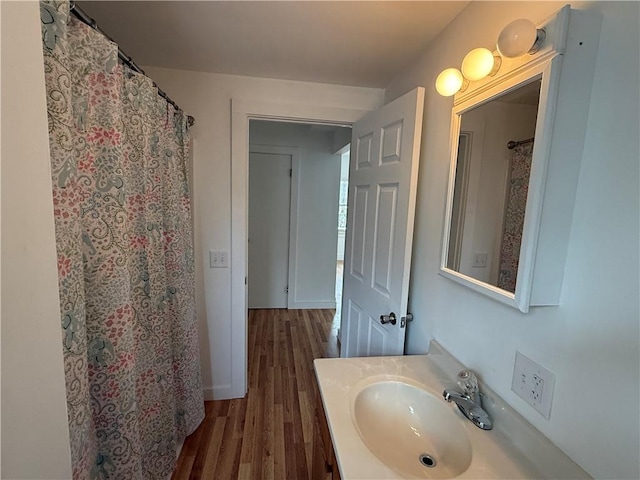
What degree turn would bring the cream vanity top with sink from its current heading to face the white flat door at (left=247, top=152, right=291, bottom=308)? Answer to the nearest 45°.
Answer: approximately 45° to its right

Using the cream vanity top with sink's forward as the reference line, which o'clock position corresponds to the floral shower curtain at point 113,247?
The floral shower curtain is roughly at 1 o'clock from the cream vanity top with sink.

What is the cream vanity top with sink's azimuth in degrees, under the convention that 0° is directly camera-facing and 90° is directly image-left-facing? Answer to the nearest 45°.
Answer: approximately 90°
